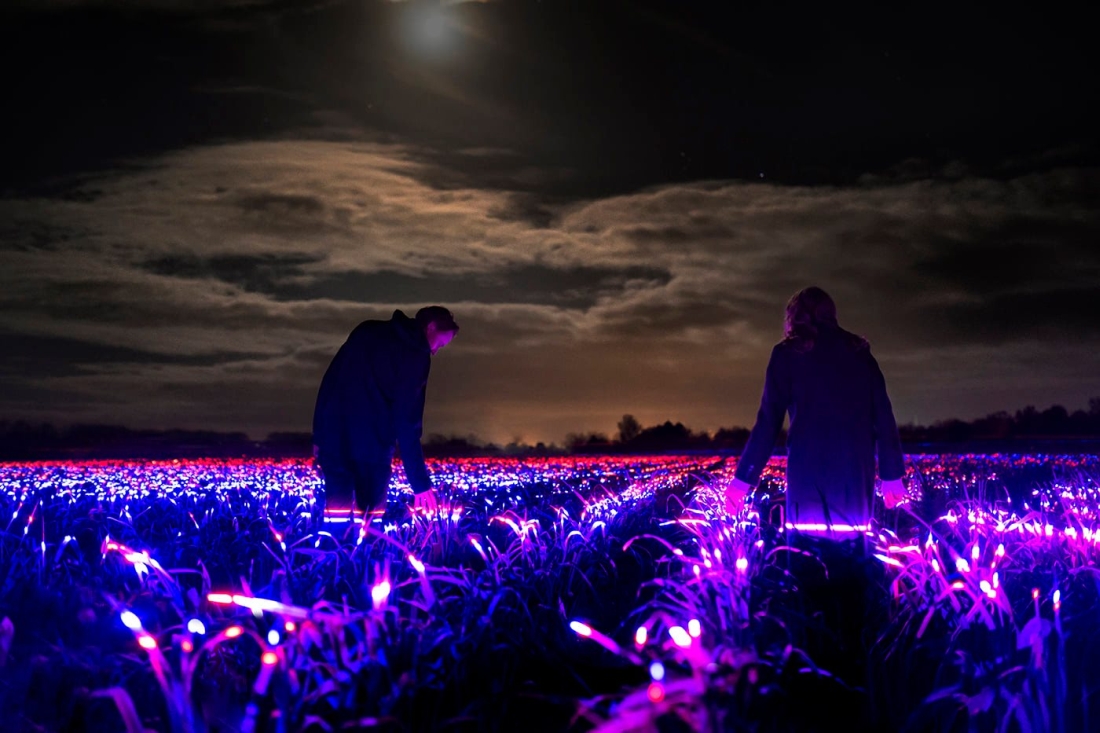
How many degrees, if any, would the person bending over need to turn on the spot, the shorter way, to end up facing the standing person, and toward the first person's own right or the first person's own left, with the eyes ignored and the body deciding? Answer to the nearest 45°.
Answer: approximately 45° to the first person's own right

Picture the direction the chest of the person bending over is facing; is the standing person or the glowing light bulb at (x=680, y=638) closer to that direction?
the standing person

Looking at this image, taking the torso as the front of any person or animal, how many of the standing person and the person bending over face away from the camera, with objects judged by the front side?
1

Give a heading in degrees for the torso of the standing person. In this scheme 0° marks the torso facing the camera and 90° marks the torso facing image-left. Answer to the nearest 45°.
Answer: approximately 180°

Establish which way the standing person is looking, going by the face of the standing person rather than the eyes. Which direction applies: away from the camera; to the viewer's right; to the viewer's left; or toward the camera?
away from the camera

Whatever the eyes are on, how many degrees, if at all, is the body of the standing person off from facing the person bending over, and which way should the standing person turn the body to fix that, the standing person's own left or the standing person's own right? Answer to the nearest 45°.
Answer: approximately 90° to the standing person's own left

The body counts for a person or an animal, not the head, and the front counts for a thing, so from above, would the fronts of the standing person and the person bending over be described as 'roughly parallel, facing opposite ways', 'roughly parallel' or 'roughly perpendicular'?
roughly perpendicular

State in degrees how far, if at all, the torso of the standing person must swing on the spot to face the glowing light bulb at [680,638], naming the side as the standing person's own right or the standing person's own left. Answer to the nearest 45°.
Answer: approximately 180°

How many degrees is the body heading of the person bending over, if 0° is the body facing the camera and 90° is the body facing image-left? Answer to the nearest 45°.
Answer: approximately 270°

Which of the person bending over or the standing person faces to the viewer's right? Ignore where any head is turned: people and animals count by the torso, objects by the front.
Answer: the person bending over

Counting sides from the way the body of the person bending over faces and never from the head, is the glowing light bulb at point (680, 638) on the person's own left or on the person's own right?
on the person's own right

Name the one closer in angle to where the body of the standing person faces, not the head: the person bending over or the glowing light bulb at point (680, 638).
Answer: the person bending over
